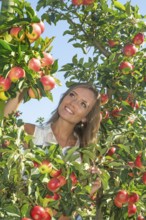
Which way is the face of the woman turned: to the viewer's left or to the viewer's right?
to the viewer's left

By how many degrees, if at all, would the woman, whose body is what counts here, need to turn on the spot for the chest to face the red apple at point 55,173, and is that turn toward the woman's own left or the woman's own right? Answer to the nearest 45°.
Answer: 0° — they already face it

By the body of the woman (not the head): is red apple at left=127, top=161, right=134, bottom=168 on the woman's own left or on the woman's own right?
on the woman's own left

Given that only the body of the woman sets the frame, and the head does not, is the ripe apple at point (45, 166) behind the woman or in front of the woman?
in front

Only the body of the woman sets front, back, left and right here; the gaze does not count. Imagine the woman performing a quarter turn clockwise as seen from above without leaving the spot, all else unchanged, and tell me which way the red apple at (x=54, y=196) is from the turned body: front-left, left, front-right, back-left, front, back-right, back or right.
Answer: left

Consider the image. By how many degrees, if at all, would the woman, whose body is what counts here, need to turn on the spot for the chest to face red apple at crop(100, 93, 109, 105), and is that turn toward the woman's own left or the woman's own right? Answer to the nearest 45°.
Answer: approximately 135° to the woman's own left

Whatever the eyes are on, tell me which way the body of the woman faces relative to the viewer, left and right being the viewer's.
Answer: facing the viewer

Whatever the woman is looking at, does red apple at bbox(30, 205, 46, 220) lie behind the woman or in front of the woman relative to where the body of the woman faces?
in front
